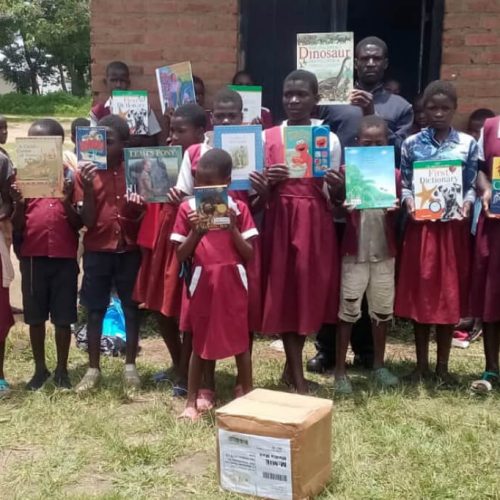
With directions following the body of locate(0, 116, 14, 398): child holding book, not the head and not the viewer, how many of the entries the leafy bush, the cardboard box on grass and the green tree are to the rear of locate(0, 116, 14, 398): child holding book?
2

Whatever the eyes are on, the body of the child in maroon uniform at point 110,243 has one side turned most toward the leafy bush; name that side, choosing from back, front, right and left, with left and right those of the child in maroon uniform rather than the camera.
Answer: back

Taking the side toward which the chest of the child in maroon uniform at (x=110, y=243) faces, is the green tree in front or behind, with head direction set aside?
behind

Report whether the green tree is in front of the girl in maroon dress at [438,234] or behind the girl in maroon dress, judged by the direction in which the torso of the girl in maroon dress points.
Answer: behind

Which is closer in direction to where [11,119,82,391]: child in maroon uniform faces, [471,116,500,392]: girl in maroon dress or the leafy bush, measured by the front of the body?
the girl in maroon dress

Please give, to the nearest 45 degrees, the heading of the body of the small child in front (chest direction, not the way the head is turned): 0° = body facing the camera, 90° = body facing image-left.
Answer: approximately 0°

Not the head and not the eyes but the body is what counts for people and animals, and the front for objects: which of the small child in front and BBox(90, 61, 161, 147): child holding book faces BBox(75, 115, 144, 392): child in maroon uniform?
the child holding book

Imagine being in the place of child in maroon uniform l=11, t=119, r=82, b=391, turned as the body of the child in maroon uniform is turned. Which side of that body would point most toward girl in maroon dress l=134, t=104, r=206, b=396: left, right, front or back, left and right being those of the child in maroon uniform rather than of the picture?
left

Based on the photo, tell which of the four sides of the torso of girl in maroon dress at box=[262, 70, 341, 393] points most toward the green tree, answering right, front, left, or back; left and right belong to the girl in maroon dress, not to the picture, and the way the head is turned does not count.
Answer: back

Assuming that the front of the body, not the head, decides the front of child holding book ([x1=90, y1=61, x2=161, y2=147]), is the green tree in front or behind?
behind

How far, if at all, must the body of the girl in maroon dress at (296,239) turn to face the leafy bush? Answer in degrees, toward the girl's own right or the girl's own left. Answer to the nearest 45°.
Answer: approximately 180°
